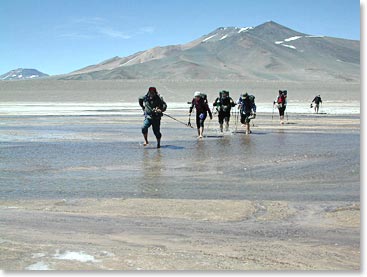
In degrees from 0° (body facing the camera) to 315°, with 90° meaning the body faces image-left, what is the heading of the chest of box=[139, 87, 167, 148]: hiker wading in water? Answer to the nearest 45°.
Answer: approximately 0°

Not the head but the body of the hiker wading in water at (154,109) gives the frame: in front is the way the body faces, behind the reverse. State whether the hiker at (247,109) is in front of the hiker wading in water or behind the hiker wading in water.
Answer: behind
